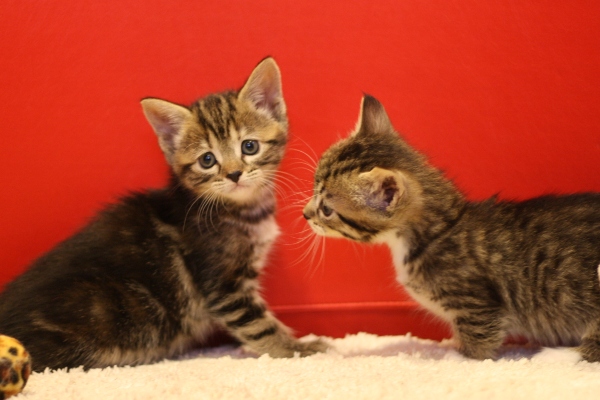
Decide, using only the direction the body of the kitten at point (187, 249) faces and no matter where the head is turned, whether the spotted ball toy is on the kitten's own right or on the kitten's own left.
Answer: on the kitten's own right

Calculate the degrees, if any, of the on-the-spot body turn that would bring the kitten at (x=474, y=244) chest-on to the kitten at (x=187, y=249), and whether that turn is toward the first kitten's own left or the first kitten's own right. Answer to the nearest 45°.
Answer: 0° — it already faces it

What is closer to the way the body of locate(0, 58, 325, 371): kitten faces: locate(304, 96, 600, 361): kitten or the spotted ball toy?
the kitten

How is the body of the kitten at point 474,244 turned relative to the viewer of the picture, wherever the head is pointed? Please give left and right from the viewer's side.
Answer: facing to the left of the viewer

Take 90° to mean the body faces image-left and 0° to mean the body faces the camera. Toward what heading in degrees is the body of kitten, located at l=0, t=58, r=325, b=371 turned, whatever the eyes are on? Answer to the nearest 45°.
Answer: approximately 270°

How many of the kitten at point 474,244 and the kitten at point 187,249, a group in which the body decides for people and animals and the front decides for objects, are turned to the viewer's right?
1

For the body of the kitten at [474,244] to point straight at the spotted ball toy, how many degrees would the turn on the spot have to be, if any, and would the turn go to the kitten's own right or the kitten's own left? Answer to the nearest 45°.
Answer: approximately 45° to the kitten's own left

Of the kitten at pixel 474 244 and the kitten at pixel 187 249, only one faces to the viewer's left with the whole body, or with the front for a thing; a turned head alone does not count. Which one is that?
the kitten at pixel 474 244
